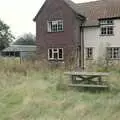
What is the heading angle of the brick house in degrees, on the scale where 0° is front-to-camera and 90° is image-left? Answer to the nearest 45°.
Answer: approximately 0°

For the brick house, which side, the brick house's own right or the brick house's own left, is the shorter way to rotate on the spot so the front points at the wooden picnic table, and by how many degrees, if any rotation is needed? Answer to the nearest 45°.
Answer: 0° — it already faces it
